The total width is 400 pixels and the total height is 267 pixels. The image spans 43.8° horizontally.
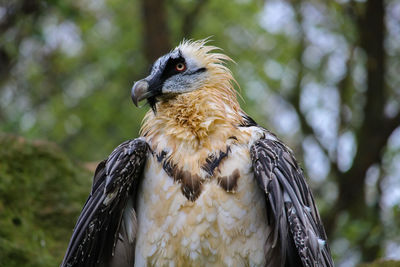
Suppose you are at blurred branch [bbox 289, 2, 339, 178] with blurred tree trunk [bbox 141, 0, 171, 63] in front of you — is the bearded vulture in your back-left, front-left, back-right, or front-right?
front-left

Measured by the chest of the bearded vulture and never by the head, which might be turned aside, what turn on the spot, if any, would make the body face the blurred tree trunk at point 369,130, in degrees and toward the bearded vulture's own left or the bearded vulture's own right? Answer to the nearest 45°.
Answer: approximately 135° to the bearded vulture's own left

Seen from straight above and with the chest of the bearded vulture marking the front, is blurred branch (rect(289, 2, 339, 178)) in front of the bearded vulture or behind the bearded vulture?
behind

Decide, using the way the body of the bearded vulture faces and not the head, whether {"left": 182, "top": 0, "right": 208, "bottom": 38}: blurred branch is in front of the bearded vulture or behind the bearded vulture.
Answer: behind

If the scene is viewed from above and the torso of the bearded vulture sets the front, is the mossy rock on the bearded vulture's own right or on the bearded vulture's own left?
on the bearded vulture's own right

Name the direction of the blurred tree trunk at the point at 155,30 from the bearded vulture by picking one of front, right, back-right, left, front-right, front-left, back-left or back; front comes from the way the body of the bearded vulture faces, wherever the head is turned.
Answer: back

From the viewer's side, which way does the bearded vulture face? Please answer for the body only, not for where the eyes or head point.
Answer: toward the camera
